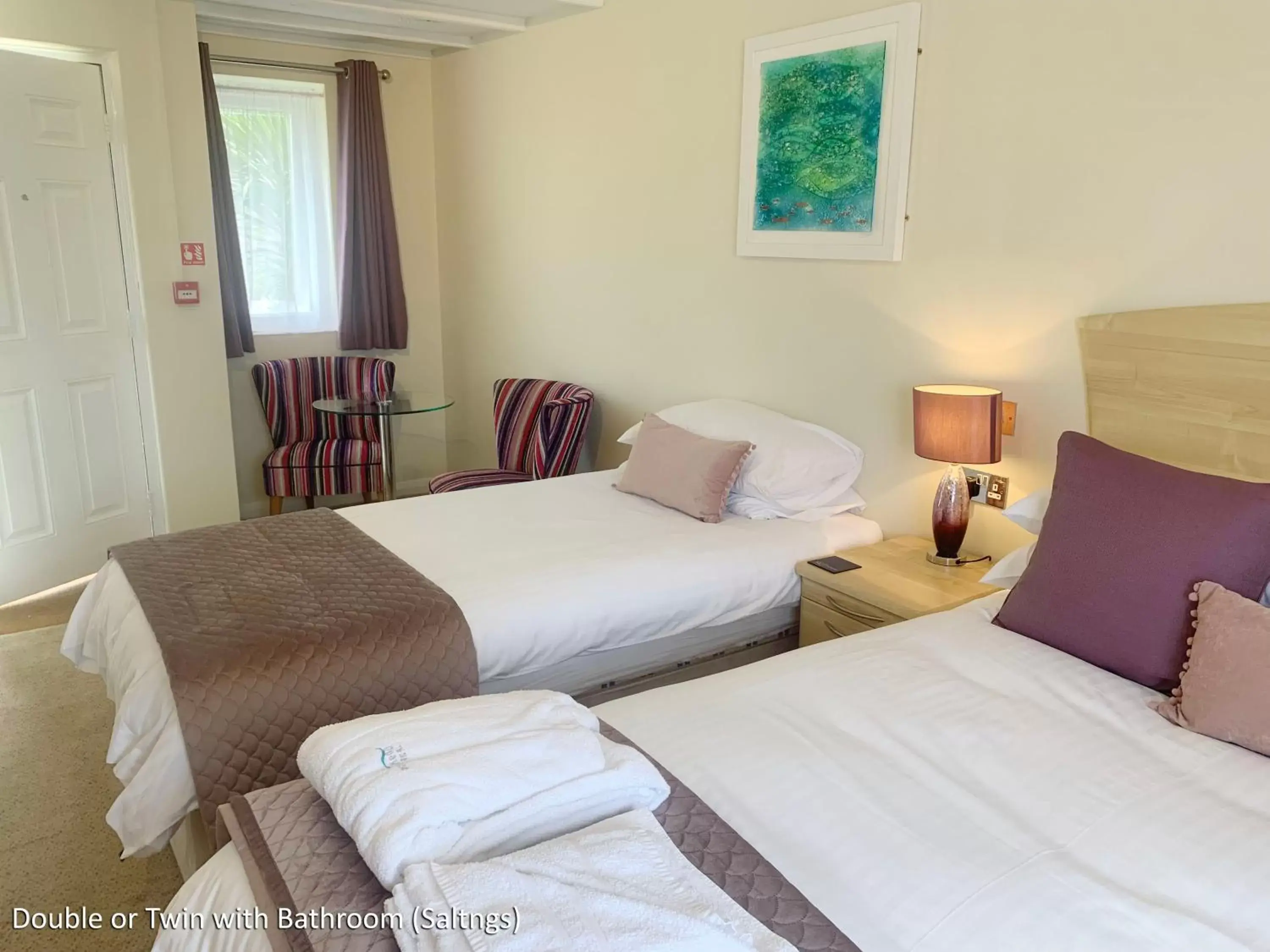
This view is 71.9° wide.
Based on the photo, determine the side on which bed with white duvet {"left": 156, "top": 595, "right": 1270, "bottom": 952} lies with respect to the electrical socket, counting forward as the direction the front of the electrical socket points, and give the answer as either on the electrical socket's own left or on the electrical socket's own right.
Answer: on the electrical socket's own left

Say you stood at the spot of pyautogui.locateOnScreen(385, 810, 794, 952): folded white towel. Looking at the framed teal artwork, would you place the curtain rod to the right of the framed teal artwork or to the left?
left

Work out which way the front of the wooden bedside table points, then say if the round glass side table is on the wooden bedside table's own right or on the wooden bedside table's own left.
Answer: on the wooden bedside table's own right

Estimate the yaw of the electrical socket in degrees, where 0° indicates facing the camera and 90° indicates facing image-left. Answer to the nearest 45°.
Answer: approximately 45°

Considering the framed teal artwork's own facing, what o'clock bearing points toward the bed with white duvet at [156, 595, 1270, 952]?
The bed with white duvet is roughly at 10 o'clock from the framed teal artwork.

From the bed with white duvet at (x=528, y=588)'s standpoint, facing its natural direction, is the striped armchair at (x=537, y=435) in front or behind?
behind

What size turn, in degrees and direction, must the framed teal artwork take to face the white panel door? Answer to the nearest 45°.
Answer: approximately 45° to its right

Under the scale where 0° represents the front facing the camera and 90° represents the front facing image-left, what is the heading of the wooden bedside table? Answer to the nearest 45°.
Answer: approximately 45°

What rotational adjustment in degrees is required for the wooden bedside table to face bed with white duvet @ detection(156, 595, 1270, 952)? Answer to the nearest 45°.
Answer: approximately 45° to its left

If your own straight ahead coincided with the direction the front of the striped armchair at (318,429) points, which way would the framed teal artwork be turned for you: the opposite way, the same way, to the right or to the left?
to the right

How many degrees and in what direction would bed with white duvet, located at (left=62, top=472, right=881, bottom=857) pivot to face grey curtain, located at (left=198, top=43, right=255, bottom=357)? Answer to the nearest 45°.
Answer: approximately 90° to its right
